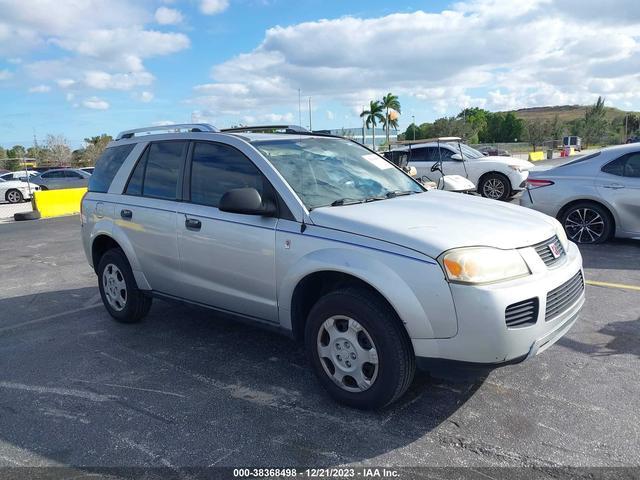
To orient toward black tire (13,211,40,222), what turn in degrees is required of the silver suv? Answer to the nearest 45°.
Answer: approximately 180°

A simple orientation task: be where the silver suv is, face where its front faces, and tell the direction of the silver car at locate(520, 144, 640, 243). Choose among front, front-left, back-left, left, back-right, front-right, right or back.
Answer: left

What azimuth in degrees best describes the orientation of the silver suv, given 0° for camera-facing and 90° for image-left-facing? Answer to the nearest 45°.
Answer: approximately 315°

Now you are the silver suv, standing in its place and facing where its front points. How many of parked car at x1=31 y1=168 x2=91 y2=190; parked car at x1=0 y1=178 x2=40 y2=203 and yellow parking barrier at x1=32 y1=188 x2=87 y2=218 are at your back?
3

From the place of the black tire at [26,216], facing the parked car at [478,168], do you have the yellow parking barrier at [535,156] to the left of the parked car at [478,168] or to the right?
left

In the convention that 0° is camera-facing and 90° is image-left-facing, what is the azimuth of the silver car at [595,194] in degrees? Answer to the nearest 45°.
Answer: approximately 270°
